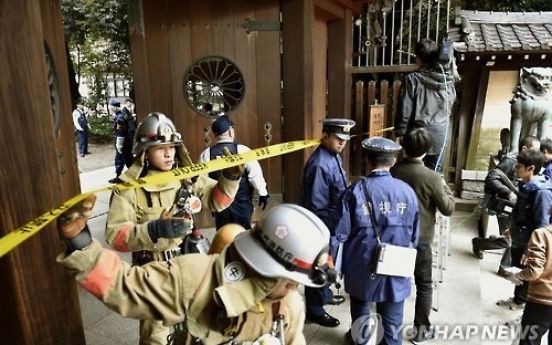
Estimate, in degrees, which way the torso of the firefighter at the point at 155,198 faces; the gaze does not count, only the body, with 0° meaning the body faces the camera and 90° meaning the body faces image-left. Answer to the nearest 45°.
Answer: approximately 315°

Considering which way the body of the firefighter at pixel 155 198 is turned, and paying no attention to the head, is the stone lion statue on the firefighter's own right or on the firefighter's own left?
on the firefighter's own left

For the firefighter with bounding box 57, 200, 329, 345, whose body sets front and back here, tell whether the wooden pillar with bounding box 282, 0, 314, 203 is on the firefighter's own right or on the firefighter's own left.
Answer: on the firefighter's own left

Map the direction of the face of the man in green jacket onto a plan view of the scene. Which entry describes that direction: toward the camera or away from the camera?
away from the camera

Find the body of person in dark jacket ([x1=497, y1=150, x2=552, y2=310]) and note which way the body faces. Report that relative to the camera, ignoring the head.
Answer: to the viewer's left

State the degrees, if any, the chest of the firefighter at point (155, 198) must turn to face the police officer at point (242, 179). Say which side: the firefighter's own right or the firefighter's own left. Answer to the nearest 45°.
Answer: approximately 90° to the firefighter's own left

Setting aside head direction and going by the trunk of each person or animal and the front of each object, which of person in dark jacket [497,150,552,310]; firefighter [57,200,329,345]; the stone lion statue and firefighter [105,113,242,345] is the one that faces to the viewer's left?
the person in dark jacket
